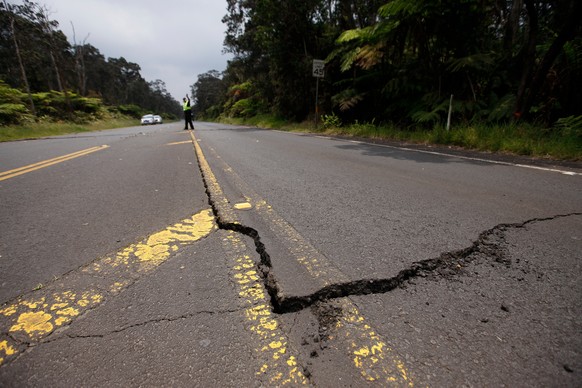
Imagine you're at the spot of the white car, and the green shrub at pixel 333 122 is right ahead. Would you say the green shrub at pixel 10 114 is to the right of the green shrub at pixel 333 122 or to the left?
right

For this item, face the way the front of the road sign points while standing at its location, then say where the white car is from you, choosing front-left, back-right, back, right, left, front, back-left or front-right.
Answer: back-right

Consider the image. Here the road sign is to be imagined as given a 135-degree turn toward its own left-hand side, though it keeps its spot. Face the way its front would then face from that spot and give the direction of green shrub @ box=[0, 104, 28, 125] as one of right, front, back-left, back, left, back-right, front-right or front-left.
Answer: back-left

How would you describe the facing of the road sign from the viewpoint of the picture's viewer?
facing the viewer
